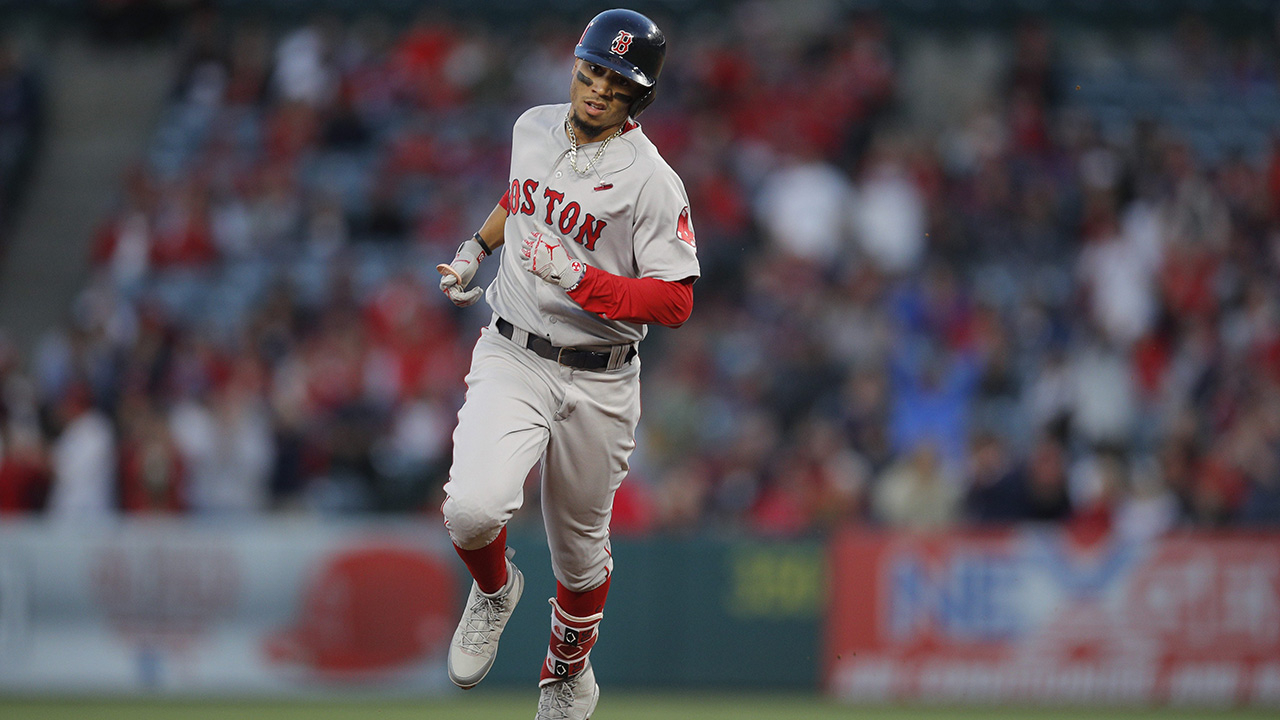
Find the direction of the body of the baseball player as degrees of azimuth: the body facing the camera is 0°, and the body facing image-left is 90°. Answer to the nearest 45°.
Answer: approximately 45°

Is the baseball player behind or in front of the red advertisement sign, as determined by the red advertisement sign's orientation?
in front

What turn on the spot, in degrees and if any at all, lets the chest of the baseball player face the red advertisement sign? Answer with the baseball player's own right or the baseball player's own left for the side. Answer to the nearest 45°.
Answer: approximately 180°

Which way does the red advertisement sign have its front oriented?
toward the camera

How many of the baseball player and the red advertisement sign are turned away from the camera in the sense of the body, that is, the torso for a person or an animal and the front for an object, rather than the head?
0
